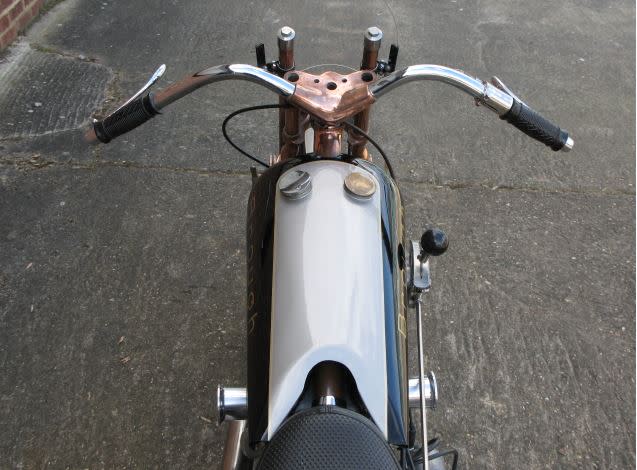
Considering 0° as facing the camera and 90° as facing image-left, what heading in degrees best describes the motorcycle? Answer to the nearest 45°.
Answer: approximately 180°
